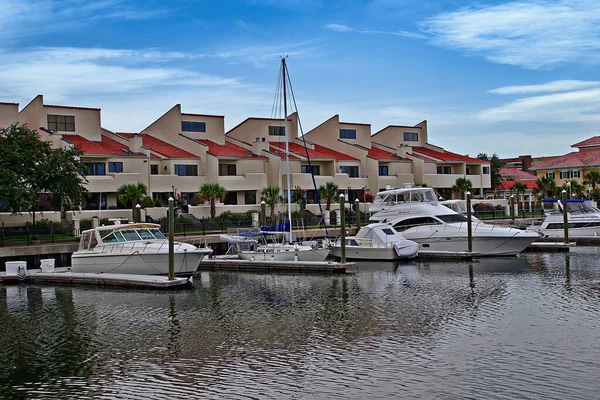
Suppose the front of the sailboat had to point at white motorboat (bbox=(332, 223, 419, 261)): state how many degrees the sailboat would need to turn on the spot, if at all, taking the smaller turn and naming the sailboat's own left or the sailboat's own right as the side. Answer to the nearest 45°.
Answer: approximately 45° to the sailboat's own left

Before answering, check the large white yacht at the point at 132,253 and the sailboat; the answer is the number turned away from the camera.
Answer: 0

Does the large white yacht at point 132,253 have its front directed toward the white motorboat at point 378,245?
no

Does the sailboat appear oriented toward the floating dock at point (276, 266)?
no

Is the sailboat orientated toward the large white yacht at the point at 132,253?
no

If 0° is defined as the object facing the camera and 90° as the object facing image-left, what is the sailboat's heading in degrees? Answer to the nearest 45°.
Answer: approximately 270°
